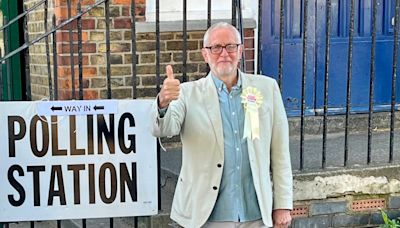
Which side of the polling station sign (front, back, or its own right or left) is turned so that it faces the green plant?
left

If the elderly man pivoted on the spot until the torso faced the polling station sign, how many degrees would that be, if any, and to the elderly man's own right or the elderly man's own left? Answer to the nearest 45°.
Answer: approximately 135° to the elderly man's own right

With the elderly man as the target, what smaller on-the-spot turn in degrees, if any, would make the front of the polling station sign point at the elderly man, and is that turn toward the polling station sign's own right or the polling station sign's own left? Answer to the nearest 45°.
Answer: approximately 45° to the polling station sign's own left

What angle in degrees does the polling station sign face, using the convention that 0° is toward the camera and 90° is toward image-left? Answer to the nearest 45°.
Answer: approximately 0°

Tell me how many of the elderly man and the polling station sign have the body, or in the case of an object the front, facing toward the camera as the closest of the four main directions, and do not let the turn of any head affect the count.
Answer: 2

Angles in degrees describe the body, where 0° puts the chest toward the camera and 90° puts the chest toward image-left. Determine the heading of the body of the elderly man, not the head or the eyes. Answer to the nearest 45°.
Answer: approximately 0°

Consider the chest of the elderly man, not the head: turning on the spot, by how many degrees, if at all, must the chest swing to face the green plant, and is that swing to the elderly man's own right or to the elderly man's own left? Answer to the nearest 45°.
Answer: approximately 135° to the elderly man's own left

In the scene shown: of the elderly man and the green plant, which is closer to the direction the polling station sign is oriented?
the elderly man
